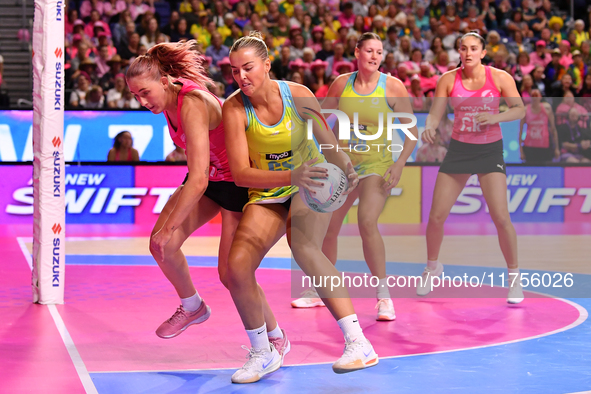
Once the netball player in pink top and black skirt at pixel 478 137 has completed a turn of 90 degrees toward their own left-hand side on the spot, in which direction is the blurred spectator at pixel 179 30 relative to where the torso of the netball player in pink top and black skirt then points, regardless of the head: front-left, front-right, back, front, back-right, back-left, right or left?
back-left

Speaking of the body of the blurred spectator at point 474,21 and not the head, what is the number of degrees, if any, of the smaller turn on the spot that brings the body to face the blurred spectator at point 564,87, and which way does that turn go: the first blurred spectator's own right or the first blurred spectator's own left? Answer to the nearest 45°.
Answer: approximately 45° to the first blurred spectator's own left

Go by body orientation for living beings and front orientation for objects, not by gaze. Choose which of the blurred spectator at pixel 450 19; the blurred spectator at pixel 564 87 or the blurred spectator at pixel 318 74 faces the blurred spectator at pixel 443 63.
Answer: the blurred spectator at pixel 450 19

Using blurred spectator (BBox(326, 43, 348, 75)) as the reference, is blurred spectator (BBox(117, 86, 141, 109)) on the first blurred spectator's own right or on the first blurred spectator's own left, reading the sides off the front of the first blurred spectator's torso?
on the first blurred spectator's own right

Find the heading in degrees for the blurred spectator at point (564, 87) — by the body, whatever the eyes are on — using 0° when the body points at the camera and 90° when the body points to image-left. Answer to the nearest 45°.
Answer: approximately 0°

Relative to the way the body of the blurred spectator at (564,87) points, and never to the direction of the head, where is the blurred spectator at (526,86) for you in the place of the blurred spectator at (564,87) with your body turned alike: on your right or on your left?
on your right

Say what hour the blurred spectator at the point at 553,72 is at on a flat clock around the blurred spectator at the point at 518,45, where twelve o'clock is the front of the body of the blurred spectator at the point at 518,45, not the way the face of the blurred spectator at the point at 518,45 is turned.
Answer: the blurred spectator at the point at 553,72 is roughly at 11 o'clock from the blurred spectator at the point at 518,45.

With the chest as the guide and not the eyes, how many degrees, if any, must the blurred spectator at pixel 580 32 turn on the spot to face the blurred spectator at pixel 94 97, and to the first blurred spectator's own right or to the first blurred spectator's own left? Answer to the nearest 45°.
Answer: approximately 45° to the first blurred spectator's own right
